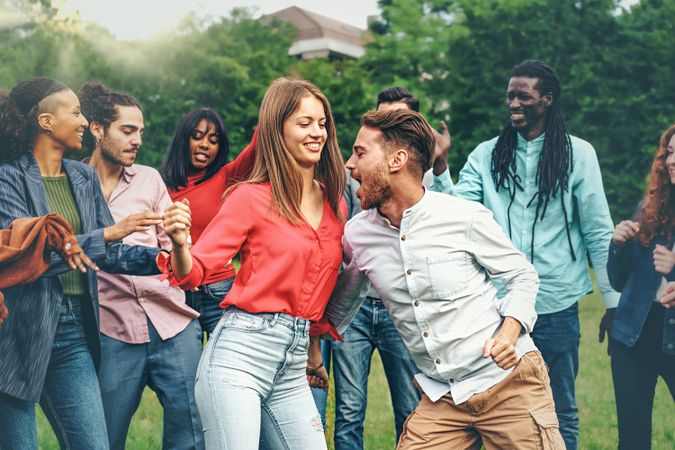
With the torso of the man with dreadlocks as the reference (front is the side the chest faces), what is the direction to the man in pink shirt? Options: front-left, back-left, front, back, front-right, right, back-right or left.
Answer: front

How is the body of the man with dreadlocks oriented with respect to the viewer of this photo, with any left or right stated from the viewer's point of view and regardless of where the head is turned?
facing the viewer and to the left of the viewer

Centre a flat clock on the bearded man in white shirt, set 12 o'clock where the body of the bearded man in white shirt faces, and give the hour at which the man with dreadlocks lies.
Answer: The man with dreadlocks is roughly at 5 o'clock from the bearded man in white shirt.

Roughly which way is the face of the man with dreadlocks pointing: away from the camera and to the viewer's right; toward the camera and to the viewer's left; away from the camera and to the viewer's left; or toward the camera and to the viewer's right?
toward the camera and to the viewer's left

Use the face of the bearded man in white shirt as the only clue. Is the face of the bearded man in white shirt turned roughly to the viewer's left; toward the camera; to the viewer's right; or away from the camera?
to the viewer's left

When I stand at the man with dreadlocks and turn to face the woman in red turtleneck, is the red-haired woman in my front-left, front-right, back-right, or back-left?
back-left

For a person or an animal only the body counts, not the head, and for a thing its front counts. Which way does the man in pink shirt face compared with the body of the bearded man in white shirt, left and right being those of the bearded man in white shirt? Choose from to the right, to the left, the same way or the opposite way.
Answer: to the left

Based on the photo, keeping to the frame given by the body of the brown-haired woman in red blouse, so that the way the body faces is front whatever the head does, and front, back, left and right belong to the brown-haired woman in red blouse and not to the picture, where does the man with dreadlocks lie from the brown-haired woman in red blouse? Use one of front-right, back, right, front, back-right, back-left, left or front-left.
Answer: left

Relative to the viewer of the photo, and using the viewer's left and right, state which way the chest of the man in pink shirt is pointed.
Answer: facing the viewer and to the right of the viewer

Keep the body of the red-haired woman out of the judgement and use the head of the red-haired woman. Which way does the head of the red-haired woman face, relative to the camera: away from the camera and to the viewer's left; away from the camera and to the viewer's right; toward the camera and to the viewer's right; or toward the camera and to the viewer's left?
toward the camera and to the viewer's left
